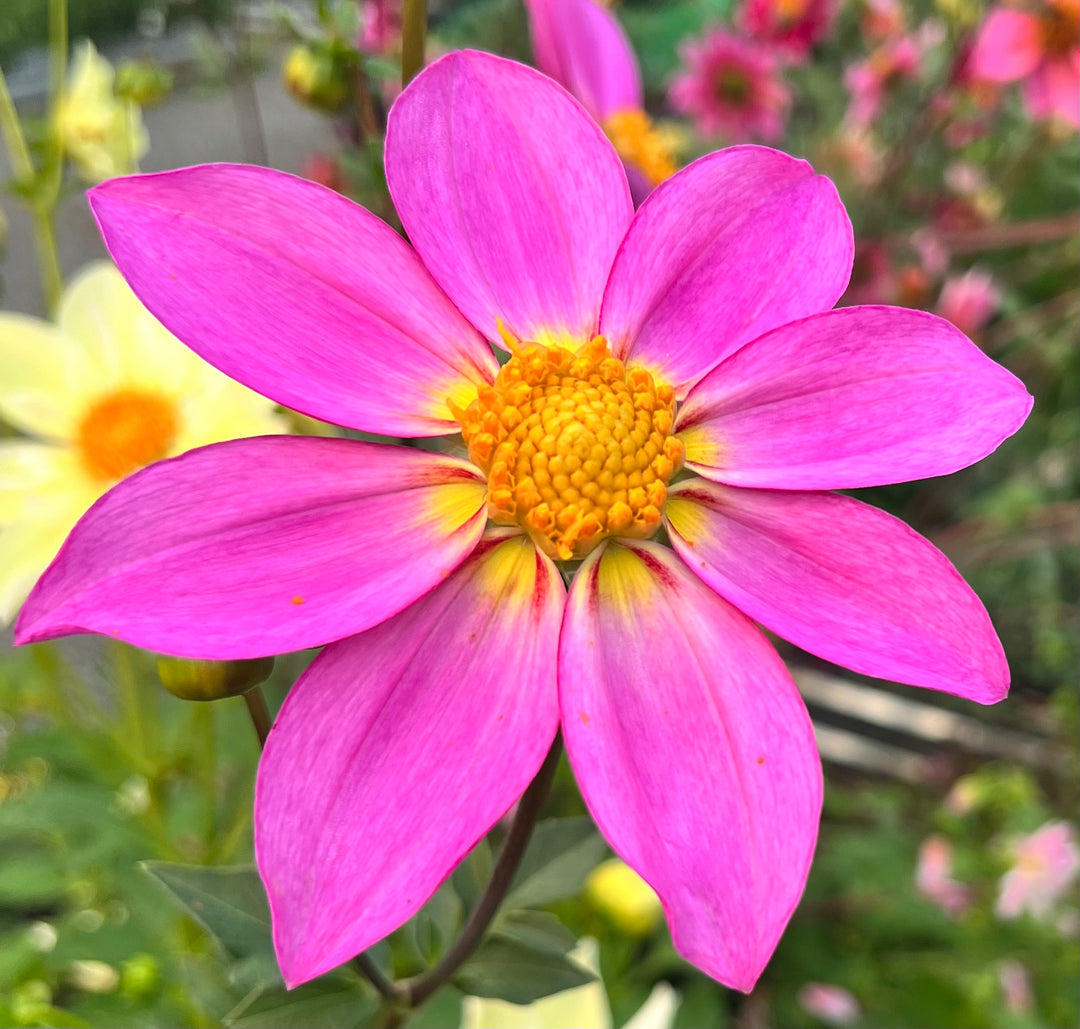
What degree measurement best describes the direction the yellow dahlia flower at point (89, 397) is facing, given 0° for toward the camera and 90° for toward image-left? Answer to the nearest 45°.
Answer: approximately 0°

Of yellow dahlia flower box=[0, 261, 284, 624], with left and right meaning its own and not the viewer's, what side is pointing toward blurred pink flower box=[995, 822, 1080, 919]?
left
